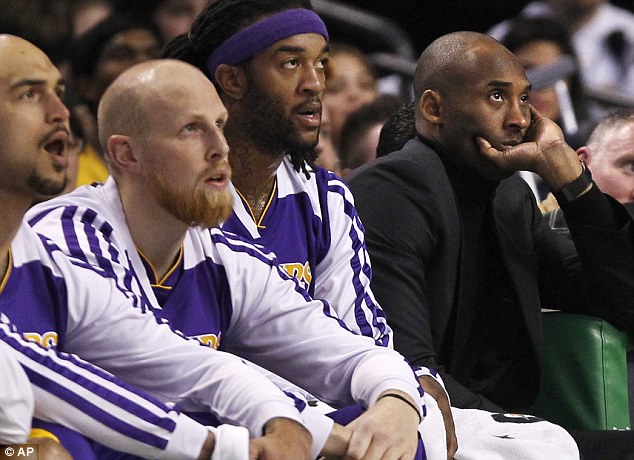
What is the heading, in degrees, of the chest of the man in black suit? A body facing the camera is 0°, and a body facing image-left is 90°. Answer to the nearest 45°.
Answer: approximately 315°

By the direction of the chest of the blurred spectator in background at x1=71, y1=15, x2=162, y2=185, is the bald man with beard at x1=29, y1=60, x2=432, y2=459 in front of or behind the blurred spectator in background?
in front

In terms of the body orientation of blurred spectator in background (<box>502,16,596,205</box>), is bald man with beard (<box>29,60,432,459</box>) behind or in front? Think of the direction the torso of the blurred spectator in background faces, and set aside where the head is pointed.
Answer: in front

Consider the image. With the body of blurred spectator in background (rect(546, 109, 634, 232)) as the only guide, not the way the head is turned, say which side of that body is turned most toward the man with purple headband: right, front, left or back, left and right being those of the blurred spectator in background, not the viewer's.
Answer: right

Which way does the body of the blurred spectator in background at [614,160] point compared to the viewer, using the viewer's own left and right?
facing the viewer and to the right of the viewer

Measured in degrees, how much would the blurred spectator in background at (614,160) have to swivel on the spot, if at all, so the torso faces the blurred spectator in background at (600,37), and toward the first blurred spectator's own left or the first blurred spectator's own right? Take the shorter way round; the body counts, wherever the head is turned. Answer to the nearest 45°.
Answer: approximately 135° to the first blurred spectator's own left
